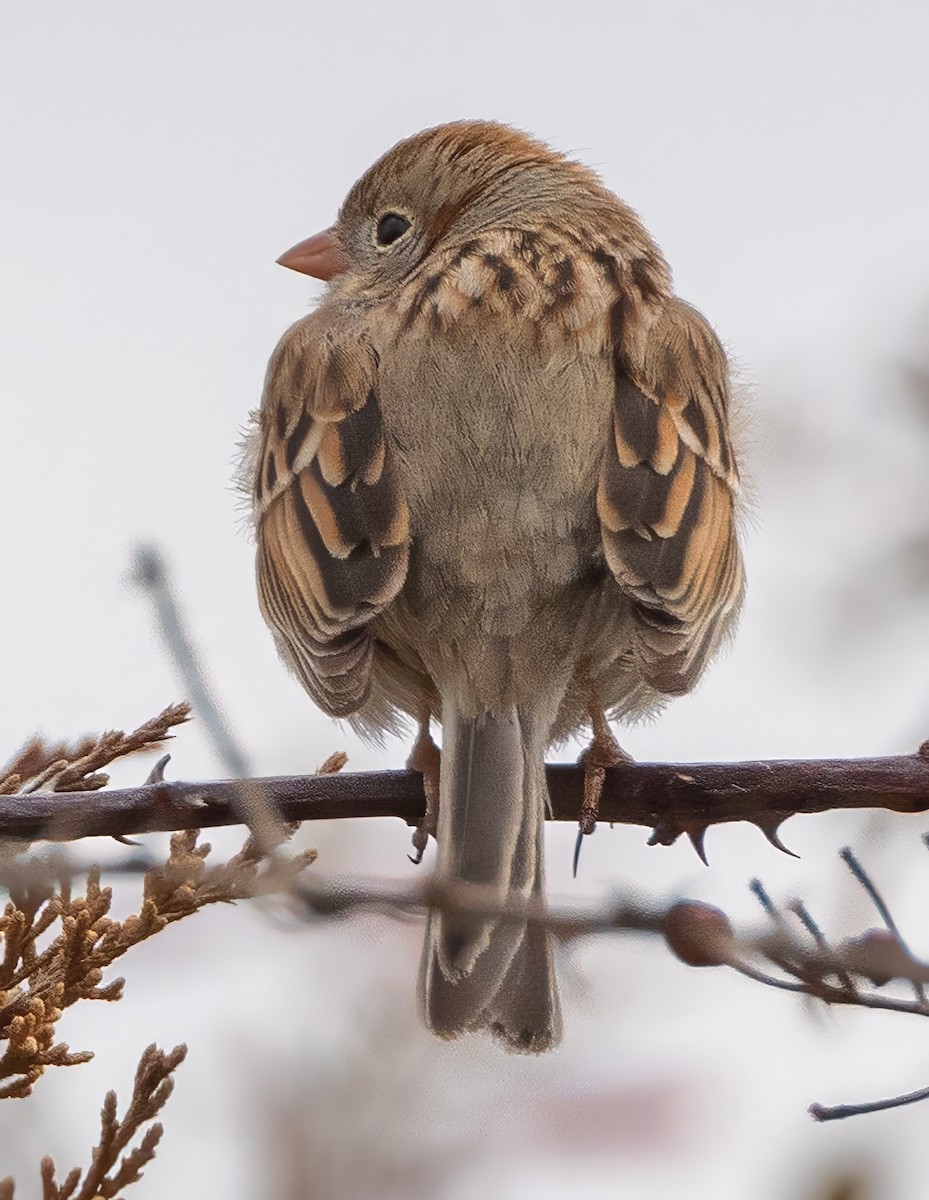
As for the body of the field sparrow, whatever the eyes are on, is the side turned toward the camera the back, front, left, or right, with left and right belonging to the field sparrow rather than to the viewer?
back

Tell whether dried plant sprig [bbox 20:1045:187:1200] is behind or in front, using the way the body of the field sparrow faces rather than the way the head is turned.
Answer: behind

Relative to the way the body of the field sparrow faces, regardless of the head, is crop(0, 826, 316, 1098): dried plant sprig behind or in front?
behind

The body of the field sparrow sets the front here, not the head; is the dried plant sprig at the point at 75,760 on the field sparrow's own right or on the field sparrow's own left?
on the field sparrow's own left

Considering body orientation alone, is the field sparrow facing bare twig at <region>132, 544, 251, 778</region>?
no
